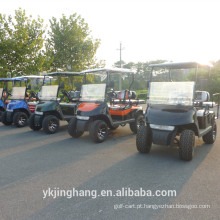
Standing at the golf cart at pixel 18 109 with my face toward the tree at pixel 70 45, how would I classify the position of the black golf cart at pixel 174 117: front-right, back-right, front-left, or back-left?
back-right

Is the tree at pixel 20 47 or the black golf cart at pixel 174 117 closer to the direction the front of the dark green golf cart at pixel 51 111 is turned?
the black golf cart

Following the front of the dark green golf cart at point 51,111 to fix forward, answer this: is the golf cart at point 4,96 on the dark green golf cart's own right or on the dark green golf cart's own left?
on the dark green golf cart's own right

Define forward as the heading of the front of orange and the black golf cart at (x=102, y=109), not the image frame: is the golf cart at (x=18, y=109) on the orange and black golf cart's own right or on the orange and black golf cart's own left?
on the orange and black golf cart's own right

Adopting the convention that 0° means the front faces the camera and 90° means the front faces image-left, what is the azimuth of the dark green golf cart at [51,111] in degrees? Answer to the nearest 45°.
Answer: approximately 45°

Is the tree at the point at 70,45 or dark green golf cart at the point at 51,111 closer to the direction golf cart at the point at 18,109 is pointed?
the dark green golf cart

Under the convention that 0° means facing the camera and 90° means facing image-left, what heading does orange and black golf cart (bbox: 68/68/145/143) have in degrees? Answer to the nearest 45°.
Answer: approximately 45°

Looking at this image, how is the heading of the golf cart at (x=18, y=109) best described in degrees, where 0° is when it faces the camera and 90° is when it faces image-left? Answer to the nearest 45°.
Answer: approximately 45°

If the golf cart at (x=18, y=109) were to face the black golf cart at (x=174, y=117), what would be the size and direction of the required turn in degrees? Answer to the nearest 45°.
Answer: approximately 90° to its left
